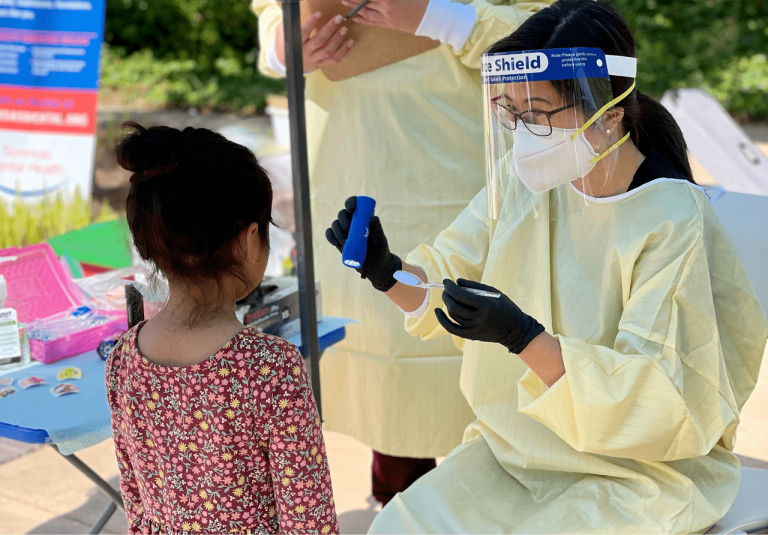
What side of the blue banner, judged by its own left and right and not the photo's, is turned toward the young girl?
front

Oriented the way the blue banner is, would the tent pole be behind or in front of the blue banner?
in front

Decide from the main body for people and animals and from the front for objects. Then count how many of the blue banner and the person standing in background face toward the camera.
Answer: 2

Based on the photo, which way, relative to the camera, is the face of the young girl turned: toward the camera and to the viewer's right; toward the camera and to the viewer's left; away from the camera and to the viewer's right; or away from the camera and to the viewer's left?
away from the camera and to the viewer's right

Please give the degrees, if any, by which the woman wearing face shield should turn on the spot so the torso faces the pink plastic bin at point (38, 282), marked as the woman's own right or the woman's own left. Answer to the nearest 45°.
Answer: approximately 45° to the woman's own right

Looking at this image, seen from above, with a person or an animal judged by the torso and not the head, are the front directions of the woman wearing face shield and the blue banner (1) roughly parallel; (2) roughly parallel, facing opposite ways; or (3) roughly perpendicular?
roughly perpendicular

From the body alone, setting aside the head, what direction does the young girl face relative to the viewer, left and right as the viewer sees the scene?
facing away from the viewer and to the right of the viewer

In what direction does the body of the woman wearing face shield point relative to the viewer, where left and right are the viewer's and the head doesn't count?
facing the viewer and to the left of the viewer

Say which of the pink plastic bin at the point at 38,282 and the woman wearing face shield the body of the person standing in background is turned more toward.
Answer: the woman wearing face shield

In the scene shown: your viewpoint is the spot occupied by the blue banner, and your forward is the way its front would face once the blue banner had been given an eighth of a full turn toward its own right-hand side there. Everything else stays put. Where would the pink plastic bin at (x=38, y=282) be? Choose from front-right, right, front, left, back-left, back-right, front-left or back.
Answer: front-left

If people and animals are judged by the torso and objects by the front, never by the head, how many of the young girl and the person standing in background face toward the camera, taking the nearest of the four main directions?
1

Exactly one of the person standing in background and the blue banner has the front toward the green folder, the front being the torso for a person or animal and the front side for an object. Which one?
the blue banner
